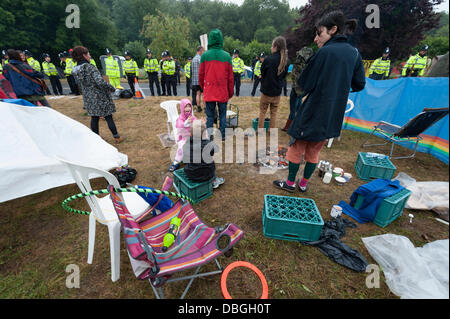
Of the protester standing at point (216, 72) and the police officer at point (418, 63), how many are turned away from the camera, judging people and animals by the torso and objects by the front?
1

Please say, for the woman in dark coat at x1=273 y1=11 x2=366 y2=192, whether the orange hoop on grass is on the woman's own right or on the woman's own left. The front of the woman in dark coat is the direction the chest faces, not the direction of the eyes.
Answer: on the woman's own left

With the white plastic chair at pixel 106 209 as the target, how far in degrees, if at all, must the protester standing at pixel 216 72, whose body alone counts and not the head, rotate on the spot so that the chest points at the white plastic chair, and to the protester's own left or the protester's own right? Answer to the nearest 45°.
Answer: approximately 180°

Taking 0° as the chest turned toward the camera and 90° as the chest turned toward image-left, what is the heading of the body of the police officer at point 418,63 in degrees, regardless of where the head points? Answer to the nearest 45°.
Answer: approximately 45°

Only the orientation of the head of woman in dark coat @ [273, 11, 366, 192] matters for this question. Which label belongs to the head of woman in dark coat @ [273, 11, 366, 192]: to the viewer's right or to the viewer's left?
to the viewer's left

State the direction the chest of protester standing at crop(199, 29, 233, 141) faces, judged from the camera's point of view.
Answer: away from the camera

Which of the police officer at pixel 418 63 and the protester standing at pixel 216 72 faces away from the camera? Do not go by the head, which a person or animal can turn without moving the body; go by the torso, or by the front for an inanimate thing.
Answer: the protester standing
